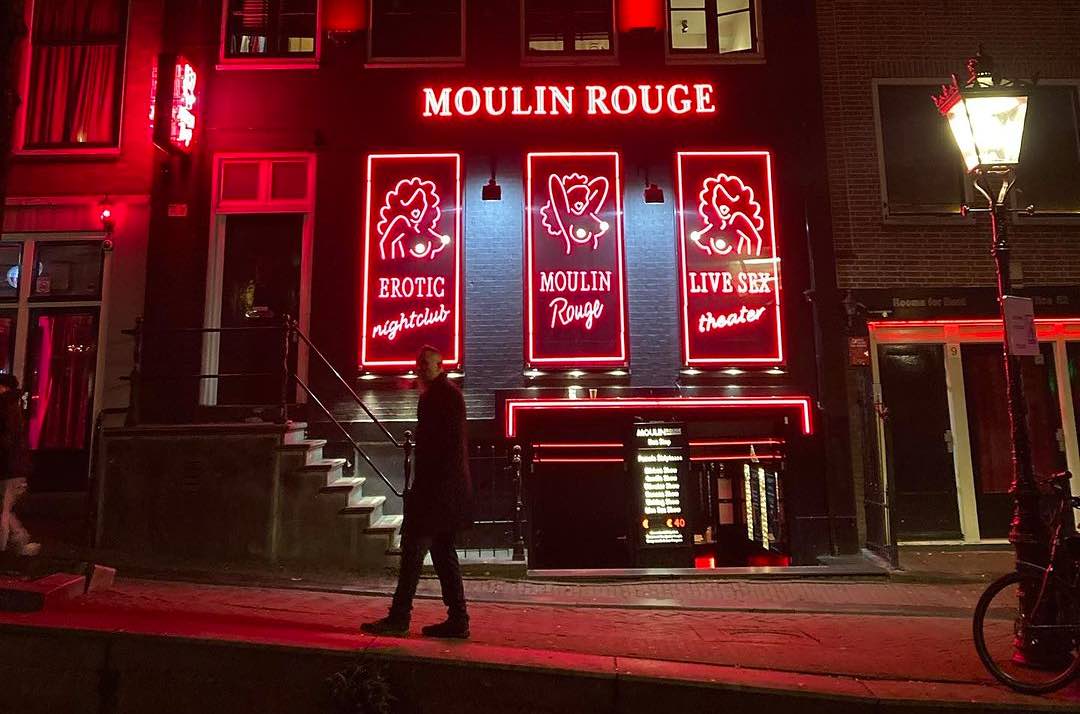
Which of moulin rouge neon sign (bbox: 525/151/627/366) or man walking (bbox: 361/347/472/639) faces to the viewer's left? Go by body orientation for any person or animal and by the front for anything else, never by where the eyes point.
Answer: the man walking

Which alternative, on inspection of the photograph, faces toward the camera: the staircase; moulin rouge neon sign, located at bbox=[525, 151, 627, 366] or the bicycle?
the moulin rouge neon sign

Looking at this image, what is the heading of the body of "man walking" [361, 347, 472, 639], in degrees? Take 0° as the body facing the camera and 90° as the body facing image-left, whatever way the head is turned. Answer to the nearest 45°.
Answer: approximately 90°

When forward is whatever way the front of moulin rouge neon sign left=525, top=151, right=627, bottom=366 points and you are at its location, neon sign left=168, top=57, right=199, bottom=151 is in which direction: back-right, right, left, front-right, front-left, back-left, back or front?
right

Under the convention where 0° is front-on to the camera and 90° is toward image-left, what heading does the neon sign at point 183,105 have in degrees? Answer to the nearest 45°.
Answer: approximately 315°

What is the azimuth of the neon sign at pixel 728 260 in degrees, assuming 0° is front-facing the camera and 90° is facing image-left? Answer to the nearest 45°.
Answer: approximately 0°

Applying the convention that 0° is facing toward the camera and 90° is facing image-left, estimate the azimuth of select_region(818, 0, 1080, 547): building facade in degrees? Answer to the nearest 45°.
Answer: approximately 0°

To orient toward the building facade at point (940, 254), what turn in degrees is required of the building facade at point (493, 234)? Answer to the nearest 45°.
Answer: approximately 90° to its left

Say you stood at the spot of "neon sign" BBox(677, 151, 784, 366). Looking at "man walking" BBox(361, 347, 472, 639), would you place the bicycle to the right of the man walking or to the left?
left

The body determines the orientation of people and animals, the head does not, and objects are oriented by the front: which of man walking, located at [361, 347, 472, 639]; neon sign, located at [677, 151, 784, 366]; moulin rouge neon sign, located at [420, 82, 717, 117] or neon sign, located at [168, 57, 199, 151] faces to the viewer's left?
the man walking
